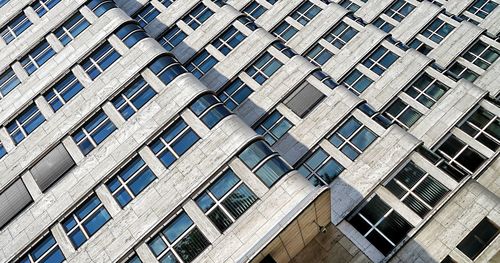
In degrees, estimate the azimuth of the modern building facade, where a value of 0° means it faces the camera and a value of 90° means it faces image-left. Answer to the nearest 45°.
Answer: approximately 0°
